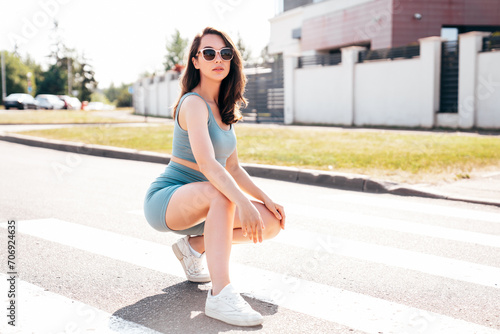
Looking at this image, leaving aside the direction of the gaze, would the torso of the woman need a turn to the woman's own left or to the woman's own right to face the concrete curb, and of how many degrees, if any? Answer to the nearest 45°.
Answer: approximately 135° to the woman's own left

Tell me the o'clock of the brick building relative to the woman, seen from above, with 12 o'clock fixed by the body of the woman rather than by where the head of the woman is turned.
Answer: The brick building is roughly at 8 o'clock from the woman.

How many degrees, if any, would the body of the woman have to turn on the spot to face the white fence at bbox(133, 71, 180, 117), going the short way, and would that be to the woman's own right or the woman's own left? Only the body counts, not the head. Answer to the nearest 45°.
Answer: approximately 135° to the woman's own left

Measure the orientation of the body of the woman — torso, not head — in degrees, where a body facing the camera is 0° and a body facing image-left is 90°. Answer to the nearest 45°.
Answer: approximately 315°

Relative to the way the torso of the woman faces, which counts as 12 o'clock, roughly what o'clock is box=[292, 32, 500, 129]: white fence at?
The white fence is roughly at 8 o'clock from the woman.
